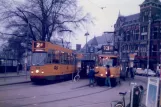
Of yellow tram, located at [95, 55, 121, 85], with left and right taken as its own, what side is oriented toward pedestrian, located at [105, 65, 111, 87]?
front

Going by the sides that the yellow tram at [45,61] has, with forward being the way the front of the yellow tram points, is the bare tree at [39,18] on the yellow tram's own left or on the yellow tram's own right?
on the yellow tram's own right

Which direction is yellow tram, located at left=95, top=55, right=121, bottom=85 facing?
toward the camera

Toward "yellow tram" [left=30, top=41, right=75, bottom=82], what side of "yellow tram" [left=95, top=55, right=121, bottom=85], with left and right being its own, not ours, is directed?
right

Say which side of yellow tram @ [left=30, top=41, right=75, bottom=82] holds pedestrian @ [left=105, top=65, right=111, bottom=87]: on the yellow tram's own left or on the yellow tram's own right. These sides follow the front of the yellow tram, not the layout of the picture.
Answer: on the yellow tram's own left

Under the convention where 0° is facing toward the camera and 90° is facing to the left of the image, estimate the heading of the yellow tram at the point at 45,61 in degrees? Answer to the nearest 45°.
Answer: approximately 45°

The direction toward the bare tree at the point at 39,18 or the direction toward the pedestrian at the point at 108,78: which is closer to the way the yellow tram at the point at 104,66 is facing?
the pedestrian

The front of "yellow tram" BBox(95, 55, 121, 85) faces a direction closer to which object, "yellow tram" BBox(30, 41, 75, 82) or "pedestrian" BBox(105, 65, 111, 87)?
the pedestrian

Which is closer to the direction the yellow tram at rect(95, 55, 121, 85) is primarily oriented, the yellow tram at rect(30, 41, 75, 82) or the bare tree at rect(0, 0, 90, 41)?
the yellow tram

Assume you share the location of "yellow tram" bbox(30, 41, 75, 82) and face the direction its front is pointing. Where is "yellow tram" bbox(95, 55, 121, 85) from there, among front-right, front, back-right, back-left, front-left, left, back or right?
back-left

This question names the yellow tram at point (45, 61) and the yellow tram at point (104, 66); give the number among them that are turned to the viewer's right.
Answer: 0
